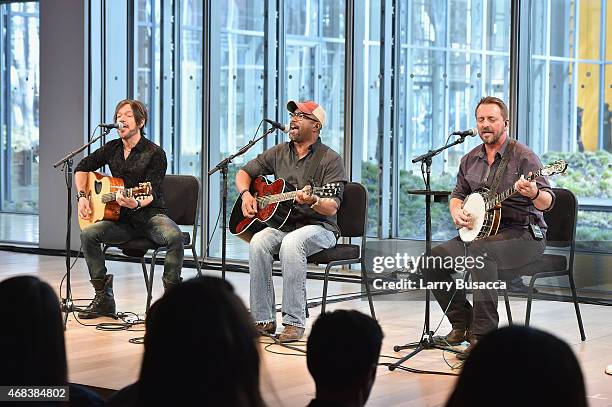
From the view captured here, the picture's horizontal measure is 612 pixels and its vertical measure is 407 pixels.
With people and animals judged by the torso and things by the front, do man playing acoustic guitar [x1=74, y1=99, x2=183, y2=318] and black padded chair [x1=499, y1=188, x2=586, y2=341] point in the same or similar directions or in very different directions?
same or similar directions

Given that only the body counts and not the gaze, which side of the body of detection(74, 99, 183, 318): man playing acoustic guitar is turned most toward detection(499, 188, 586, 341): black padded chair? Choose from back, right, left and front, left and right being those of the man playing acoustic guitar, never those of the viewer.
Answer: left

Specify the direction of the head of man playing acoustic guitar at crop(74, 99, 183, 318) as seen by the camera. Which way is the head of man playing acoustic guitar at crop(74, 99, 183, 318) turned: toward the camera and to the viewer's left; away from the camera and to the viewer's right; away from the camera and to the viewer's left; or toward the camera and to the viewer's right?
toward the camera and to the viewer's left

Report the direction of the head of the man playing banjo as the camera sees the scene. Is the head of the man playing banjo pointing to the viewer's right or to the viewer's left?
to the viewer's left

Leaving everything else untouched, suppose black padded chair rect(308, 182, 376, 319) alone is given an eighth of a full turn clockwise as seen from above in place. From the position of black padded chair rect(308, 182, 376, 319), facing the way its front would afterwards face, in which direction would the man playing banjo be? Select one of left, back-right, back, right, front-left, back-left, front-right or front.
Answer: back-left

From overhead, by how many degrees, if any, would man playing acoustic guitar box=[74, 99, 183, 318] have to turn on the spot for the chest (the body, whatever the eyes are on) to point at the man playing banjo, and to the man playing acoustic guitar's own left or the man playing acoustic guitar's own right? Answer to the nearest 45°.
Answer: approximately 90° to the man playing acoustic guitar's own left

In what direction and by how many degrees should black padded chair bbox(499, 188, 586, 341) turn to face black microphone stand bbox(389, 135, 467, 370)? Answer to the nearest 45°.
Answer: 0° — it already faces it

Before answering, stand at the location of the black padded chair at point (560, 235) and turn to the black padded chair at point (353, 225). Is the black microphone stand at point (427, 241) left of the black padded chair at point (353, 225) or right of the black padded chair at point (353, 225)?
left

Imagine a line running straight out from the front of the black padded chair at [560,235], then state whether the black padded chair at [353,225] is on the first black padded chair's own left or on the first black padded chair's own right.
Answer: on the first black padded chair's own right

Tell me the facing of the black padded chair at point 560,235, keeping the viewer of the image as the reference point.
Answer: facing the viewer and to the left of the viewer
